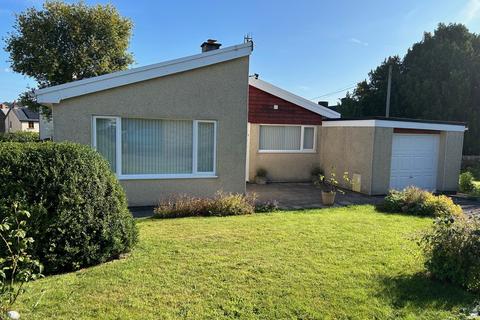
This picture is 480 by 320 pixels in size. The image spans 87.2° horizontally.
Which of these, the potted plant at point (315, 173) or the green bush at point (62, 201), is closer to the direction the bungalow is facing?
the green bush

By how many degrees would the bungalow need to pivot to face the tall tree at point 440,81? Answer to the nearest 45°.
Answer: approximately 135° to its left

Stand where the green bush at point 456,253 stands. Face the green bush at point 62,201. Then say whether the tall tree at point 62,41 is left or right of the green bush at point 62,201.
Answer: right

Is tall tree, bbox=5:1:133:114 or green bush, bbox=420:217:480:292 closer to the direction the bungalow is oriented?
the green bush

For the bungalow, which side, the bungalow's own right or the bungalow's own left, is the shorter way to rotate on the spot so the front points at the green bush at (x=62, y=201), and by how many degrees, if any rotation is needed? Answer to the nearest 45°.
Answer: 0° — it already faces it

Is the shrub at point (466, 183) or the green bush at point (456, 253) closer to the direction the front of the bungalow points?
the green bush

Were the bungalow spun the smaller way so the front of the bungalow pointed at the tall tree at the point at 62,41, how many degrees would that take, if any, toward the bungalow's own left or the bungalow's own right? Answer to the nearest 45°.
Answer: approximately 135° to the bungalow's own right

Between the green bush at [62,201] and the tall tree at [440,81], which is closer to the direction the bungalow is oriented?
the green bush

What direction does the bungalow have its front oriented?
toward the camera

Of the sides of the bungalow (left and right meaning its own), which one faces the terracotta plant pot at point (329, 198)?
left

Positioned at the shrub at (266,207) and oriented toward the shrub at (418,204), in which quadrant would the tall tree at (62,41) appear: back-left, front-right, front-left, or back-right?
back-left

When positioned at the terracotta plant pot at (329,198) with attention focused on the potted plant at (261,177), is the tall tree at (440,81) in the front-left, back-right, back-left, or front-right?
front-right
